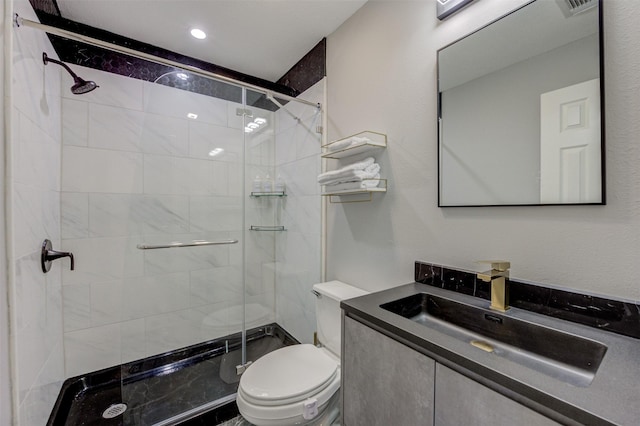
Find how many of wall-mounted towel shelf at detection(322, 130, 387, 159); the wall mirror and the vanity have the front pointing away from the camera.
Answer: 0

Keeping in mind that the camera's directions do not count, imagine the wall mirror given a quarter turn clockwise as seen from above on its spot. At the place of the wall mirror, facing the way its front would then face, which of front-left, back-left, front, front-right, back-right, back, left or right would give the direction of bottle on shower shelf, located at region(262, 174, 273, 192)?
front-left

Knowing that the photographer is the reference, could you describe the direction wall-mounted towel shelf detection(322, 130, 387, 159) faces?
facing the viewer and to the left of the viewer

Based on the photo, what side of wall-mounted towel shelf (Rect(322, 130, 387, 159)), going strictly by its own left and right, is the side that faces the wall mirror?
left

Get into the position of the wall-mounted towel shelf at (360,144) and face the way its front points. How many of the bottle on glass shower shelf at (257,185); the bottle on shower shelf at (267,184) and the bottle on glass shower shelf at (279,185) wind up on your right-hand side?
3

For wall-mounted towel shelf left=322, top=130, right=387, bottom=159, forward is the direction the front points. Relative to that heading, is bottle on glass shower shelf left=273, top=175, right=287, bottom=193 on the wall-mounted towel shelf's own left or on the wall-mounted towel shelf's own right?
on the wall-mounted towel shelf's own right

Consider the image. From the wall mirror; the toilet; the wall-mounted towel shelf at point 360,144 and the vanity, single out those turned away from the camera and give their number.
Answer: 0

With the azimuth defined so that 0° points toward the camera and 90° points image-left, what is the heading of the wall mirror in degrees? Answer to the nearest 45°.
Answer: approximately 45°

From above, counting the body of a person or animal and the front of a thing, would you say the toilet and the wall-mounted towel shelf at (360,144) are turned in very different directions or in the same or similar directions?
same or similar directions

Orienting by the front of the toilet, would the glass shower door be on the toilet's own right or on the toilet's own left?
on the toilet's own right

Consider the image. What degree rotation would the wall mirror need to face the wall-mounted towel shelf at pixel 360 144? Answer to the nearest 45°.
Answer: approximately 45° to its right

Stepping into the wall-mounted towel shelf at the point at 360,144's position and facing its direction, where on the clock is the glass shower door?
The glass shower door is roughly at 2 o'clock from the wall-mounted towel shelf.
